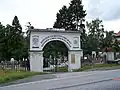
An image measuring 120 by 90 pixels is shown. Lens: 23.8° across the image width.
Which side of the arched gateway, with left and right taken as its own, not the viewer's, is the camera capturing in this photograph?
front
